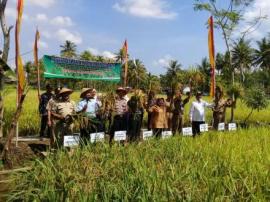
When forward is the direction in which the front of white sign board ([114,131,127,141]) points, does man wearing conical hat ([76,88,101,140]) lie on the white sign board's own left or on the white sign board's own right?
on the white sign board's own right

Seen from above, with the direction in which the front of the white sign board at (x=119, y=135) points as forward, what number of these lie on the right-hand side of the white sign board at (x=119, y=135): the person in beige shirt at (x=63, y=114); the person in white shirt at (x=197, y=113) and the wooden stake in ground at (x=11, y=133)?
2

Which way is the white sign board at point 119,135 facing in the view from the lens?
facing the viewer

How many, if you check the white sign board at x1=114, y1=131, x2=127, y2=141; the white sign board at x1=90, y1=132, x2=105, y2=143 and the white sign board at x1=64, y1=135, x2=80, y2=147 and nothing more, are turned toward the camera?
3

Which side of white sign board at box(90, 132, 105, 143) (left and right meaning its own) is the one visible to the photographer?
front

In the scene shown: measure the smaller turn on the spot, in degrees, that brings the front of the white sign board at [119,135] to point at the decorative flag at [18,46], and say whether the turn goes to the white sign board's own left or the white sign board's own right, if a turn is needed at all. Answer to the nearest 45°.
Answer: approximately 90° to the white sign board's own right

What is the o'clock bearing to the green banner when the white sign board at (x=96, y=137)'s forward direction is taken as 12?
The green banner is roughly at 6 o'clock from the white sign board.

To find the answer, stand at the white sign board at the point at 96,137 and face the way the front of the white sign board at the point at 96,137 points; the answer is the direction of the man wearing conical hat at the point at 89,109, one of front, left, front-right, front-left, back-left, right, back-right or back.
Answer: back

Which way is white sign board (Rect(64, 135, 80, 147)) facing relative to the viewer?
toward the camera

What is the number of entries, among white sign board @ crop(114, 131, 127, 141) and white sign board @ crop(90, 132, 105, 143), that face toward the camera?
2

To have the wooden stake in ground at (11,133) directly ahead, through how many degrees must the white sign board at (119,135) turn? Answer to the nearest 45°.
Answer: approximately 90° to its right
